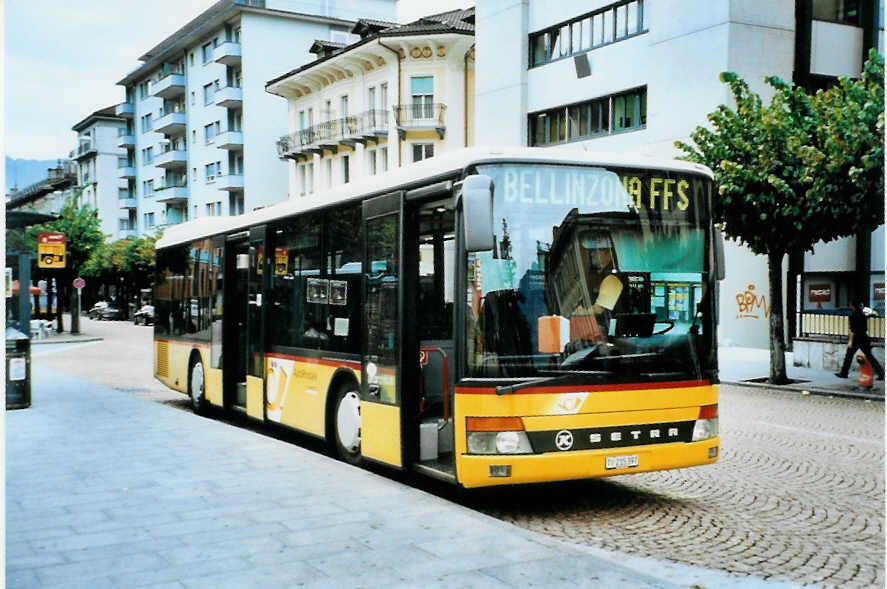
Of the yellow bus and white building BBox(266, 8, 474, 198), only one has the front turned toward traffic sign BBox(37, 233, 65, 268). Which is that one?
the white building

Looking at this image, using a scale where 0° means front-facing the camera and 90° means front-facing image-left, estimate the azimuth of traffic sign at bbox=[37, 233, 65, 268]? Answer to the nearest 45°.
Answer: approximately 0°

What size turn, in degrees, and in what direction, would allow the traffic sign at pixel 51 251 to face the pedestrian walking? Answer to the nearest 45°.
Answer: approximately 45° to its left

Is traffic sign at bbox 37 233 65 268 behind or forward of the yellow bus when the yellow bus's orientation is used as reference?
behind

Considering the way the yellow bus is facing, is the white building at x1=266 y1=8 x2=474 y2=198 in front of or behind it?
behind

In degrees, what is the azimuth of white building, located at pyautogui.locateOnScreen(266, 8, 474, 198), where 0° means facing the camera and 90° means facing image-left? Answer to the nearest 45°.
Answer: approximately 45°

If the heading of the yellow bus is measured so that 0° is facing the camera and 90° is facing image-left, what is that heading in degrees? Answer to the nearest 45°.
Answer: approximately 315°
